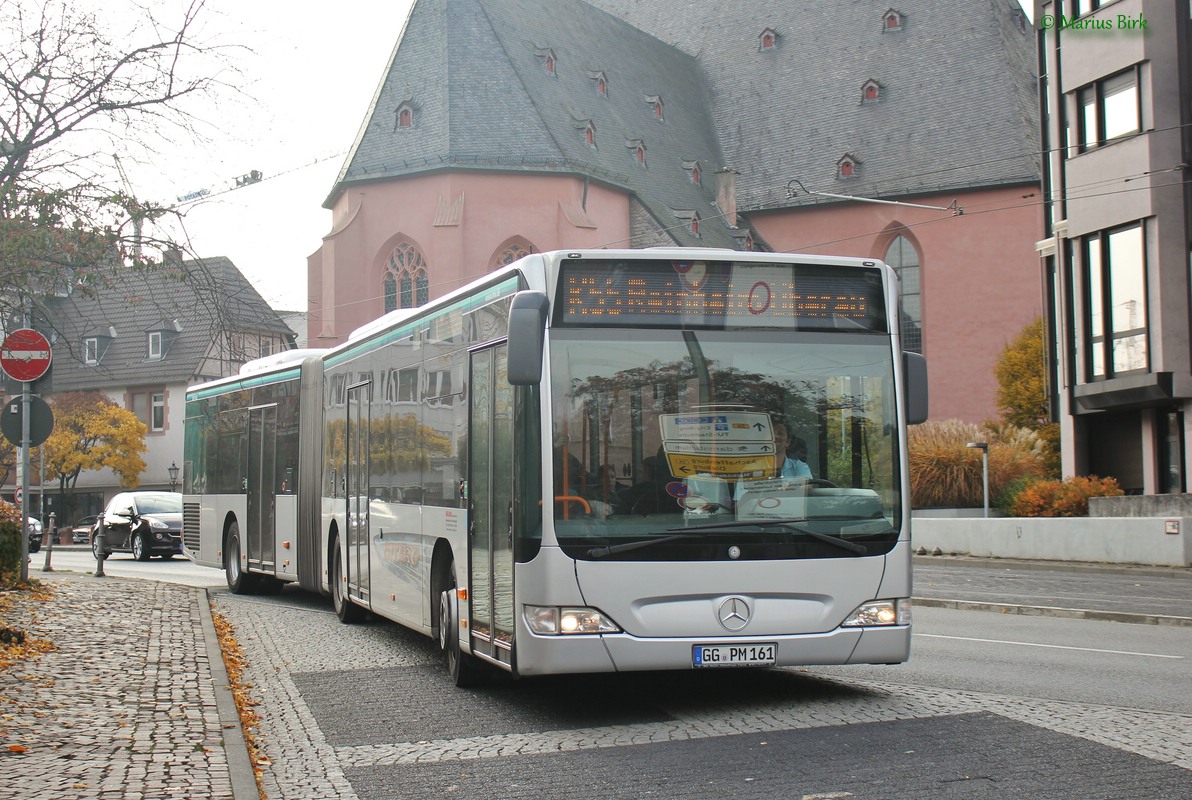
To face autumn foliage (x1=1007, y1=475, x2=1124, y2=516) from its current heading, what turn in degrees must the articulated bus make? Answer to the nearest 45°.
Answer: approximately 90° to its left

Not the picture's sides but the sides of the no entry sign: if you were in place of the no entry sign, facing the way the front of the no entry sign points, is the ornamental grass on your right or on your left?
on your left

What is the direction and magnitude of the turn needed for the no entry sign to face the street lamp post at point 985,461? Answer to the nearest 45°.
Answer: approximately 135° to its left

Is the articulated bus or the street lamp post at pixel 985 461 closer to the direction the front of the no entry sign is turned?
the articulated bus

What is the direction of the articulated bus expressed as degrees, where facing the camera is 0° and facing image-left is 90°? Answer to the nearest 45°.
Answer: approximately 315°

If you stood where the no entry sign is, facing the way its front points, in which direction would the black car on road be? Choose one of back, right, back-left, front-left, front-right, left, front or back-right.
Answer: back

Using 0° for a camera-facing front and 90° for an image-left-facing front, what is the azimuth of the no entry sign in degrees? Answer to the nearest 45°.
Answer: approximately 0°
